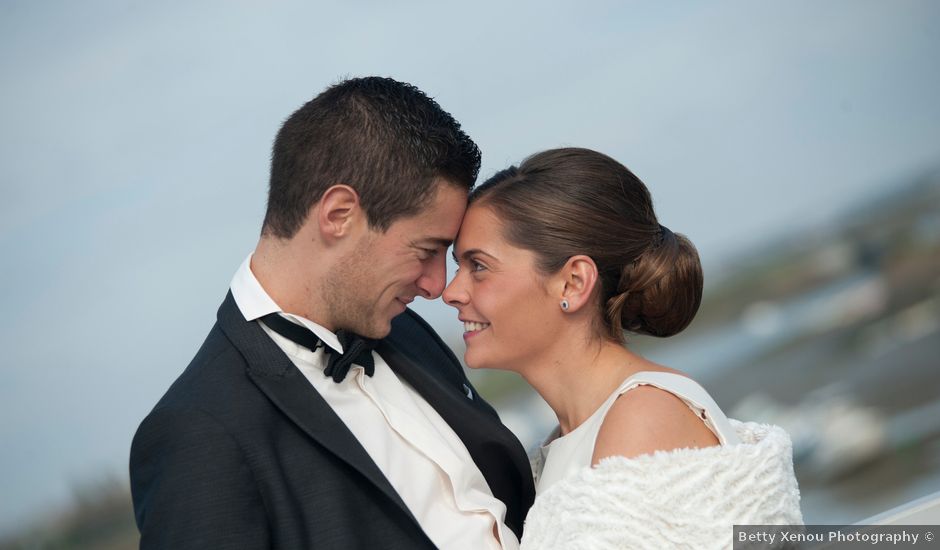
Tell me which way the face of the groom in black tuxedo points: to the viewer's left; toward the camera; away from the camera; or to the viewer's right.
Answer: to the viewer's right

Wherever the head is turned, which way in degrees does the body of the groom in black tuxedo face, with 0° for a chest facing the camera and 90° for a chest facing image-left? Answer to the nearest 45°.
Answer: approximately 315°

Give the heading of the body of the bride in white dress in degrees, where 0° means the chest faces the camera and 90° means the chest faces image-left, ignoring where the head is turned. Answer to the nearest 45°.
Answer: approximately 90°

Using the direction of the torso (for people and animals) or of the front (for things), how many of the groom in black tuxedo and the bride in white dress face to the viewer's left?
1

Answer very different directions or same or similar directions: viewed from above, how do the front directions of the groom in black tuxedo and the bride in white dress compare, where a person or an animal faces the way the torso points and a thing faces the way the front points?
very different directions
